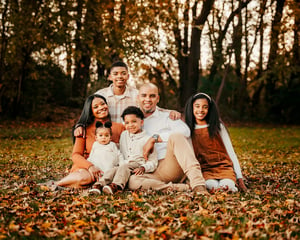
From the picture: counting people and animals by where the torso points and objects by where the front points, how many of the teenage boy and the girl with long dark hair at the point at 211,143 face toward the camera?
2

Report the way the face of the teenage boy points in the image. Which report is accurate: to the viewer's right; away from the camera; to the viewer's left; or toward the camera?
toward the camera

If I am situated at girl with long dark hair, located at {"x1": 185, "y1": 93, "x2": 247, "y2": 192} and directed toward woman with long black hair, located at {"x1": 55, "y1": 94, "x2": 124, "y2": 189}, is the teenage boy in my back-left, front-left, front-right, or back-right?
front-right

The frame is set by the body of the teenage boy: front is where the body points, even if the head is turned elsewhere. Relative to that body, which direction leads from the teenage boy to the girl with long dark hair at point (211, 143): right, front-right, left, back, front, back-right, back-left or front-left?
front-left

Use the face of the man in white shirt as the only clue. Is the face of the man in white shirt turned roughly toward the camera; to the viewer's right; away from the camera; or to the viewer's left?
toward the camera

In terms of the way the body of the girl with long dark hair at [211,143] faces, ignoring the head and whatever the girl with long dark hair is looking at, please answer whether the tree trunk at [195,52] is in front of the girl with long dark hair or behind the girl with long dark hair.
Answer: behind

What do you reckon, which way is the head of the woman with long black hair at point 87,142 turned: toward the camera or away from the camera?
toward the camera

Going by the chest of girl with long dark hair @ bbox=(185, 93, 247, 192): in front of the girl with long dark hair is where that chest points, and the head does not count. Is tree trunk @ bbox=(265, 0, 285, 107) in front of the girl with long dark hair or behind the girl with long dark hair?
behind

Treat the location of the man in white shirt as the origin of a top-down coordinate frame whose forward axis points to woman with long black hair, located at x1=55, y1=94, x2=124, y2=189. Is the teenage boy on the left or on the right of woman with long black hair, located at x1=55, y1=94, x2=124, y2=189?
right

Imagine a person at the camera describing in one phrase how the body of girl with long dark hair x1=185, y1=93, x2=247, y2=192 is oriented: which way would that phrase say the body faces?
toward the camera

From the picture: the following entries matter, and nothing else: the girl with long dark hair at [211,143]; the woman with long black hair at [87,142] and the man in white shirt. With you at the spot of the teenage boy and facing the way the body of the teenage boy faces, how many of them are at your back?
0

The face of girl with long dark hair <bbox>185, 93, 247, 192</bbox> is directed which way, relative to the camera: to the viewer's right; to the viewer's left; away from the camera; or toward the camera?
toward the camera

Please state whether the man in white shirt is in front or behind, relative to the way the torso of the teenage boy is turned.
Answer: in front

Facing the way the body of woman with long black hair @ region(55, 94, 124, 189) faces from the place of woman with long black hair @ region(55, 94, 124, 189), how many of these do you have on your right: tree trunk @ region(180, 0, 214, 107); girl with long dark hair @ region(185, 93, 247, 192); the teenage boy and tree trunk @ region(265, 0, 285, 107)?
0

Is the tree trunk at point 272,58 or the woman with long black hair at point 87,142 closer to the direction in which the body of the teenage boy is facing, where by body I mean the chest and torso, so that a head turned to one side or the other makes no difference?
the woman with long black hair

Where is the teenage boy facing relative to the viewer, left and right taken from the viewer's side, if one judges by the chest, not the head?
facing the viewer

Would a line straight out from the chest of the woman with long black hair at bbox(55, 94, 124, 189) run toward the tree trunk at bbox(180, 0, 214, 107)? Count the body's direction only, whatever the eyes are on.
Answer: no
